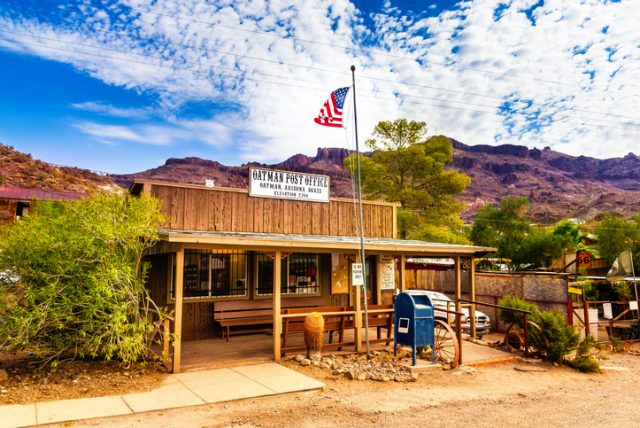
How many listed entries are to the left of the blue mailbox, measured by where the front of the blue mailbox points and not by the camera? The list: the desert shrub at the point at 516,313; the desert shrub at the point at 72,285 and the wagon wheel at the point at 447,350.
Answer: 2

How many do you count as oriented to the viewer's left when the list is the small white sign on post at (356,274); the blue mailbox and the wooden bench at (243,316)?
0

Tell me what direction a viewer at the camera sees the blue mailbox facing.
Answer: facing the viewer and to the right of the viewer

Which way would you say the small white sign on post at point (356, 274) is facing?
toward the camera

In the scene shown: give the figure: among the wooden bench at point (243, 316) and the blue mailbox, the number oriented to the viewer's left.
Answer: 0

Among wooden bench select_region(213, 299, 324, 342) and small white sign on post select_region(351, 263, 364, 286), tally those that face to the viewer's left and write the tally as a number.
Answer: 0

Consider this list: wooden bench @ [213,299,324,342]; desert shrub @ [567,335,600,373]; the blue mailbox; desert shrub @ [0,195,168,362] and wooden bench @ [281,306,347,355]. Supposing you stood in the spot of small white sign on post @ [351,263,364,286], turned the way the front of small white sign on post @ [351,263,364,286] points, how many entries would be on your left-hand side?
2

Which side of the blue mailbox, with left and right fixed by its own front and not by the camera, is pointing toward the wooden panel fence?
left

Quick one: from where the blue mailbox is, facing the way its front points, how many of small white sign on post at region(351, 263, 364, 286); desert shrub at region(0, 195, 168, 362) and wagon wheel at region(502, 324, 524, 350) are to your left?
1

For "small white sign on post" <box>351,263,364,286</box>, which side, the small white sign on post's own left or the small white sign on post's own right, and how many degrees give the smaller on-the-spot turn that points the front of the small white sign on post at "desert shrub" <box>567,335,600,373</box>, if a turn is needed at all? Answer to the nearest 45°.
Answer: approximately 90° to the small white sign on post's own left

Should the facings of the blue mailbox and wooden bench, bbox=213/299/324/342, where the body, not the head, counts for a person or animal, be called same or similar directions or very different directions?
same or similar directions

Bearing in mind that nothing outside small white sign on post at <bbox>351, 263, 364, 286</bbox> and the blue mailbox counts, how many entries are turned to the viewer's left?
0

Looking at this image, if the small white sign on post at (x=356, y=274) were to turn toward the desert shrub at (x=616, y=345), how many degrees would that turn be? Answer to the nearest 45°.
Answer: approximately 135° to its left

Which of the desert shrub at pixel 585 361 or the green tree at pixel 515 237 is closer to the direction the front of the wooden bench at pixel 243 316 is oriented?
the desert shrub

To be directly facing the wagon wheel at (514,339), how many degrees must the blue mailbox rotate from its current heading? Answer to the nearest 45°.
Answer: approximately 90° to its left

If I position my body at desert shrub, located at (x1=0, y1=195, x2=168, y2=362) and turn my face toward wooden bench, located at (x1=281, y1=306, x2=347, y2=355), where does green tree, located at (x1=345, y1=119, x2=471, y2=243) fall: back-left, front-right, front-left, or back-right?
front-left

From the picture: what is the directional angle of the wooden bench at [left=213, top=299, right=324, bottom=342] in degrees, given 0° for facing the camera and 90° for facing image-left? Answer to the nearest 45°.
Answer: approximately 315°
